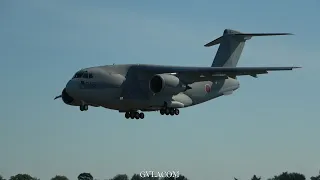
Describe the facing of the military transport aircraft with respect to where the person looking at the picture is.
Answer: facing the viewer and to the left of the viewer

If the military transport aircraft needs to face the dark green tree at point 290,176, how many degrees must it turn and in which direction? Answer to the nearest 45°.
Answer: approximately 180°

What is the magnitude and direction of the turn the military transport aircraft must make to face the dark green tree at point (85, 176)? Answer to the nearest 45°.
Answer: approximately 90° to its right

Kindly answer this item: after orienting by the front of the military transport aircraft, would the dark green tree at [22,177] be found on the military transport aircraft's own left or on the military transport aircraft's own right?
on the military transport aircraft's own right
